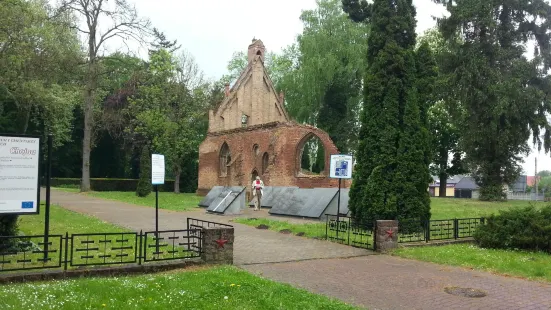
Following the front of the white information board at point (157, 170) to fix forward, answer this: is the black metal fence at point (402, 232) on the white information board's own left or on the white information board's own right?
on the white information board's own left

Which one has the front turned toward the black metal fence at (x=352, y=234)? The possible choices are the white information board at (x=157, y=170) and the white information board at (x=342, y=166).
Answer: the white information board at (x=342, y=166)

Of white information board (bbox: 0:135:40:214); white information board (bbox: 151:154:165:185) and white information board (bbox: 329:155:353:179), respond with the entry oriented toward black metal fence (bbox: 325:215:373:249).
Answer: white information board (bbox: 329:155:353:179)

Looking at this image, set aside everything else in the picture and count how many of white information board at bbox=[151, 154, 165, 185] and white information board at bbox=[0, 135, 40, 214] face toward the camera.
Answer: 2

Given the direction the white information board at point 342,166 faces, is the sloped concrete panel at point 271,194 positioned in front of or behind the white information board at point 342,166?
behind

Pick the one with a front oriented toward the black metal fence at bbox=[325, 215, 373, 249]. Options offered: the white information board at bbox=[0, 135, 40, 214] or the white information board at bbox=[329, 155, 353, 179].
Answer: the white information board at bbox=[329, 155, 353, 179]

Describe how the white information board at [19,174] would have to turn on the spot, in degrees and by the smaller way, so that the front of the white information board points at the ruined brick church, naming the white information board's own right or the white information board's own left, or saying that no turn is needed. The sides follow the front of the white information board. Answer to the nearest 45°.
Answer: approximately 135° to the white information board's own left

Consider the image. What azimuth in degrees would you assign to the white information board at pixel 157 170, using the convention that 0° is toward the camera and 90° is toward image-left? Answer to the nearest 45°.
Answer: approximately 0°

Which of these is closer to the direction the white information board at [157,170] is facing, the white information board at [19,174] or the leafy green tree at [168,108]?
the white information board

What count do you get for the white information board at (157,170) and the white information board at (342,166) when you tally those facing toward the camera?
2
